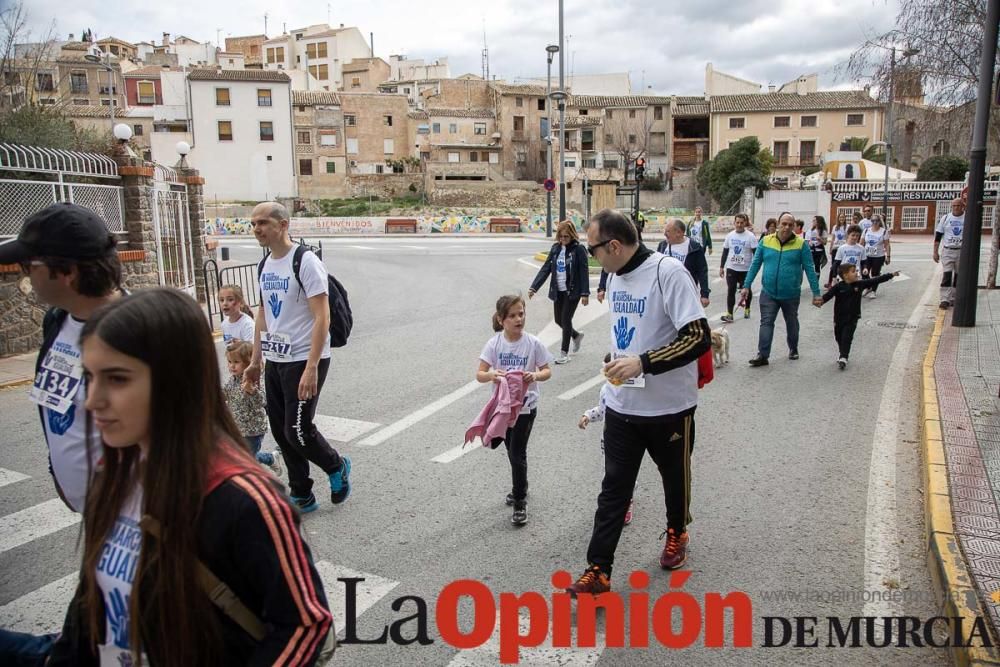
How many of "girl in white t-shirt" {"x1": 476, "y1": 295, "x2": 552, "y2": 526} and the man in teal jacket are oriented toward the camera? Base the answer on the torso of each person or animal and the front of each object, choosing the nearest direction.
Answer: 2

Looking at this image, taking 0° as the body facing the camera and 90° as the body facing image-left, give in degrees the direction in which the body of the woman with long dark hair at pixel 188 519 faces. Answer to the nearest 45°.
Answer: approximately 45°

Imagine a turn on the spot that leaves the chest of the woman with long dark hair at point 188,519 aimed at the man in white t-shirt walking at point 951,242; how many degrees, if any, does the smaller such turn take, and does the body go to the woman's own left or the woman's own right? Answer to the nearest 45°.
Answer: approximately 180°

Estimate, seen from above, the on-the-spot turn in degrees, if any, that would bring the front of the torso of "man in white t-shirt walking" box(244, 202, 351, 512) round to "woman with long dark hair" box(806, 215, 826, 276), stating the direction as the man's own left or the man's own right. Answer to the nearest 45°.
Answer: approximately 180°

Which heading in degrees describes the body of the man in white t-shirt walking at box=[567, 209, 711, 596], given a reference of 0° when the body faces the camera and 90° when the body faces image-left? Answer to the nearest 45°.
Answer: approximately 45°

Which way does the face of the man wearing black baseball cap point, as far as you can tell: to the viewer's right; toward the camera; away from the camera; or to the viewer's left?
to the viewer's left

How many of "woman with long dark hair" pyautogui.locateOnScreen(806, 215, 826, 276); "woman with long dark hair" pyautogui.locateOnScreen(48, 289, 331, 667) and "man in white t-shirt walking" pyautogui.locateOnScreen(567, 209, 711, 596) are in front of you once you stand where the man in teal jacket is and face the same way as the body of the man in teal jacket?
2
